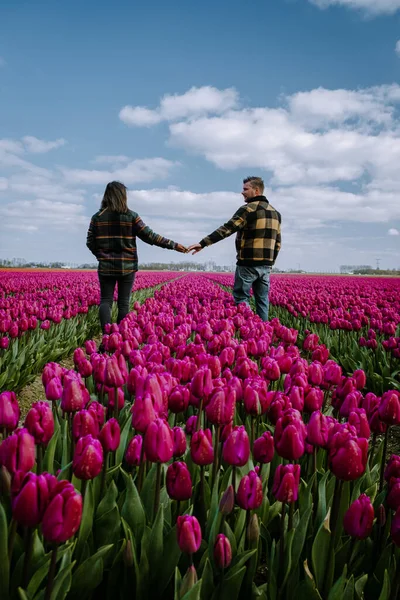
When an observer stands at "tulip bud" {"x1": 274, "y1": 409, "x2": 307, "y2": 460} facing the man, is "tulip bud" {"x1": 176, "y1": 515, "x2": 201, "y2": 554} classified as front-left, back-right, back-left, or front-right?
back-left

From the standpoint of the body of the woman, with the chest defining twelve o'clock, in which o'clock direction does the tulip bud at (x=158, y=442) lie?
The tulip bud is roughly at 6 o'clock from the woman.

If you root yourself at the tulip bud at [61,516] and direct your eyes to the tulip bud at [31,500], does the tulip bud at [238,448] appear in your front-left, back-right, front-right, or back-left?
back-right

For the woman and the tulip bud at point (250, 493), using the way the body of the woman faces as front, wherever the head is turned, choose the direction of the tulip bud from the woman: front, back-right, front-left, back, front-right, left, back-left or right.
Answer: back

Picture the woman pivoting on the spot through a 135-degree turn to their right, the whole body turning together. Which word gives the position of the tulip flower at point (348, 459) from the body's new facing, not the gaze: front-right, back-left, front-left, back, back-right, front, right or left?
front-right

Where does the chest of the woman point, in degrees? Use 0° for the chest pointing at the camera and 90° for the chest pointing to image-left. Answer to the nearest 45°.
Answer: approximately 180°

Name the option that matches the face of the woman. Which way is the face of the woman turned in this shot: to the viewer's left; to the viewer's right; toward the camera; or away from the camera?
away from the camera

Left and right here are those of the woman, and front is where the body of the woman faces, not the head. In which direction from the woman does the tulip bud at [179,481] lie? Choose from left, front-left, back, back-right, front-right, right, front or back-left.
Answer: back

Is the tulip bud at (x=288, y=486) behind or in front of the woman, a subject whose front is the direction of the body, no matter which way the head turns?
behind

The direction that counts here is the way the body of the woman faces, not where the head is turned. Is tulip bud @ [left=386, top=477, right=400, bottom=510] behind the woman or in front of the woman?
behind

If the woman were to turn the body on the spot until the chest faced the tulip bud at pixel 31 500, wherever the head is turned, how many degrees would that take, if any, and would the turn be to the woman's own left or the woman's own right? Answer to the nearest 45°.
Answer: approximately 180°

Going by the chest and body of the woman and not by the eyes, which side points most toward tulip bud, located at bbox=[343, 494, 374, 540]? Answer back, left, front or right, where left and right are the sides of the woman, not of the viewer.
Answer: back

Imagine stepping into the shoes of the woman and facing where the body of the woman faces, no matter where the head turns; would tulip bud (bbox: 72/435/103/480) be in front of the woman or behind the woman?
behind
